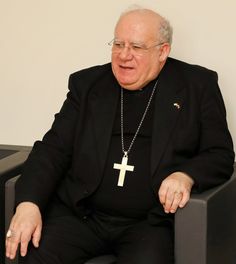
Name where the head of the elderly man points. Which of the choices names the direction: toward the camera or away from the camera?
toward the camera

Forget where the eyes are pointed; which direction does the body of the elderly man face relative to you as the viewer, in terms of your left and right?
facing the viewer and to the left of the viewer
